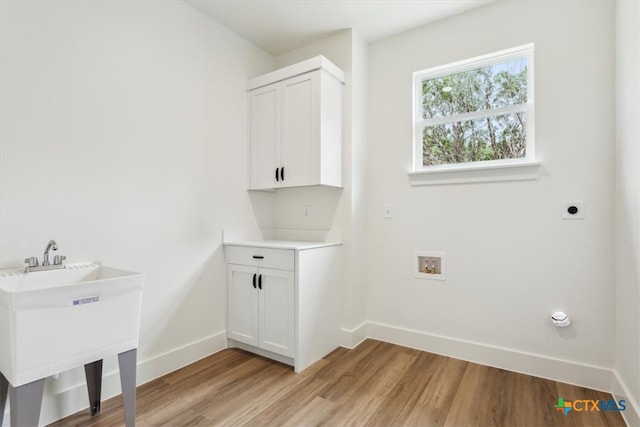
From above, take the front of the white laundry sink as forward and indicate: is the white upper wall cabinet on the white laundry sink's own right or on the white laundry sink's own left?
on the white laundry sink's own left

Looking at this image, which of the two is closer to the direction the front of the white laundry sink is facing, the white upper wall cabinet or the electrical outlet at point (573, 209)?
the electrical outlet

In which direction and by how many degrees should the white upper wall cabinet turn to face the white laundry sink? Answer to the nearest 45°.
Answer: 0° — it already faces it

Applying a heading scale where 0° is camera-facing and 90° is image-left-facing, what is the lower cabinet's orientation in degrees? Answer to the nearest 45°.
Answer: approximately 45°

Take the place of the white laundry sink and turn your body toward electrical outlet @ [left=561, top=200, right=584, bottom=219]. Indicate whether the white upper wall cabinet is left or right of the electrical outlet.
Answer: left

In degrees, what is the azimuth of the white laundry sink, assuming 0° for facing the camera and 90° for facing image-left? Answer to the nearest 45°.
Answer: approximately 315°

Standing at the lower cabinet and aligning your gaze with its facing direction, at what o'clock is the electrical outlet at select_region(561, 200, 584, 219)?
The electrical outlet is roughly at 8 o'clock from the lower cabinet.

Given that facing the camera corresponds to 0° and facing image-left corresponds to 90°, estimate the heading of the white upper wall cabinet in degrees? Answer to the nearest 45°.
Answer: approximately 45°

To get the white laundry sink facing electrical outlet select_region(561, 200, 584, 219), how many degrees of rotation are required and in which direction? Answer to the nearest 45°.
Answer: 0° — it already faces it
